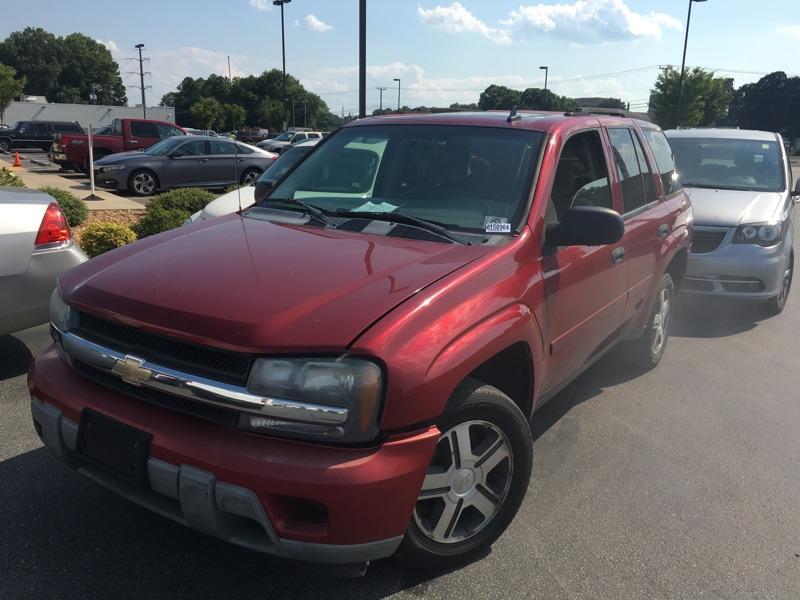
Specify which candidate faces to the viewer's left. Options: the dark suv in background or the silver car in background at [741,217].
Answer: the dark suv in background

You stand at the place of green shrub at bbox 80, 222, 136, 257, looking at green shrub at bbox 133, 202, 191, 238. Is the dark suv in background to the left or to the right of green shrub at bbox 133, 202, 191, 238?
left

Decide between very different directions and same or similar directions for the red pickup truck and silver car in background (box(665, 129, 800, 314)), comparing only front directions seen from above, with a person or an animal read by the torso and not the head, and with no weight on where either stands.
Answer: very different directions

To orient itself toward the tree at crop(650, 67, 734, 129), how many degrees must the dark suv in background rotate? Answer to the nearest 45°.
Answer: approximately 180°

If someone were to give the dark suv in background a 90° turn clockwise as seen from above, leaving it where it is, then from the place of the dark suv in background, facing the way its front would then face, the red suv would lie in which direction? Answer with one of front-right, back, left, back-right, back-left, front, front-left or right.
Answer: back

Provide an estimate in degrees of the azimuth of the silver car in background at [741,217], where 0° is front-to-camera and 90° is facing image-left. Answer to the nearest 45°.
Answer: approximately 0°

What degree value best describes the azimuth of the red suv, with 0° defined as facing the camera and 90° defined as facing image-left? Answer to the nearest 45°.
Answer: approximately 45°

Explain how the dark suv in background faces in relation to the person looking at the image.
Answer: facing to the left of the viewer

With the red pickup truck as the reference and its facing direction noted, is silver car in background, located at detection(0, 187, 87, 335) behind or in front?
behind

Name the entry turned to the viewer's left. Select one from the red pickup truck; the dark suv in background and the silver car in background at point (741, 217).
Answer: the dark suv in background
